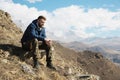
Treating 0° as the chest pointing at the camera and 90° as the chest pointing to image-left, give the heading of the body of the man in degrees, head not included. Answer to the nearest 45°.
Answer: approximately 315°
